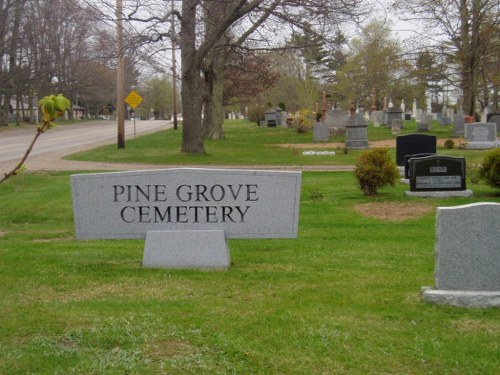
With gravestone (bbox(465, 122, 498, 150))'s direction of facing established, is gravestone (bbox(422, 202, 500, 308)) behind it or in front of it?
in front

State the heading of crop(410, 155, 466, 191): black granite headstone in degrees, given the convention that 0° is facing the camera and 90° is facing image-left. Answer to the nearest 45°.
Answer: approximately 0°

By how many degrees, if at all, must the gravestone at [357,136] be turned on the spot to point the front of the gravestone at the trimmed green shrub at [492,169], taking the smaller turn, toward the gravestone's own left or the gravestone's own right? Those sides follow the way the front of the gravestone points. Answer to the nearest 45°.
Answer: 0° — it already faces it

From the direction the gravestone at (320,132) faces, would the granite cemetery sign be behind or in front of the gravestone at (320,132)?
in front

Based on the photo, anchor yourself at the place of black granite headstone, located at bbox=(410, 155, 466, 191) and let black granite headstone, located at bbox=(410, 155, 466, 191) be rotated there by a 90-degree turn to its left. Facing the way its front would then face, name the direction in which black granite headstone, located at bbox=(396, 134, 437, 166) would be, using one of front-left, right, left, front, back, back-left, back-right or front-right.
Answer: left

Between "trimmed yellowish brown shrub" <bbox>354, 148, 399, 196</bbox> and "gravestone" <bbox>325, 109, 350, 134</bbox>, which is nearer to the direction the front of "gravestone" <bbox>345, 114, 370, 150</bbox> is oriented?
the trimmed yellowish brown shrub

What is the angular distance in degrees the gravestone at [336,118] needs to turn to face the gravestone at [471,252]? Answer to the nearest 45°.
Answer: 0° — it already faces it
